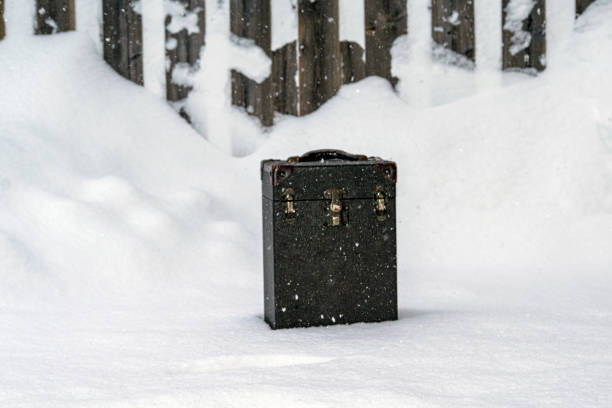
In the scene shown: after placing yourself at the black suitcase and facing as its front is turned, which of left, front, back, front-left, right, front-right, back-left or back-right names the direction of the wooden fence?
back

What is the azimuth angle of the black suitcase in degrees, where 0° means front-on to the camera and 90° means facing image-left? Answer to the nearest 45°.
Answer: approximately 0°
